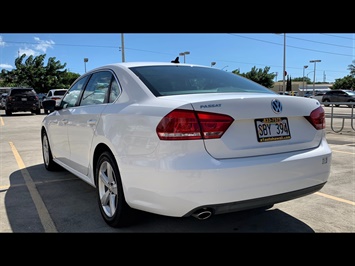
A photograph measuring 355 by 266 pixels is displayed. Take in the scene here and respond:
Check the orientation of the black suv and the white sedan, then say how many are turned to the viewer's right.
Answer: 0

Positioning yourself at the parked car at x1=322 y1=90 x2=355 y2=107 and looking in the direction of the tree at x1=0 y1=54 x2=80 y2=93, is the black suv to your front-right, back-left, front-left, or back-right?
front-left

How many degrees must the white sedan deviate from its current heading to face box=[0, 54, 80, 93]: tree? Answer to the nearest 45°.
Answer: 0° — it already faces it

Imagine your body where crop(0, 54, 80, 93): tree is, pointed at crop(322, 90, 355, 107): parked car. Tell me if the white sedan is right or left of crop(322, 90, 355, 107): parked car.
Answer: right

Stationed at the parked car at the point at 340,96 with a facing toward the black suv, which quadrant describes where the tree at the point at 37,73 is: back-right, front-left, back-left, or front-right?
front-right

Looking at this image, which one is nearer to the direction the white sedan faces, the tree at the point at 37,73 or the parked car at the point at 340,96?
the tree

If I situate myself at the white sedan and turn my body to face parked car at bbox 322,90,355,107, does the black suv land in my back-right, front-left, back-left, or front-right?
front-left

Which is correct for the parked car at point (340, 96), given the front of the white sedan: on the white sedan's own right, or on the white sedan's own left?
on the white sedan's own right

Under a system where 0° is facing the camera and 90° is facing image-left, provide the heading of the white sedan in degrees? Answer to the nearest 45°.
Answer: approximately 135°

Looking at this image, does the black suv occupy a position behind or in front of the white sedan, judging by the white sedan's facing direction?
in front
